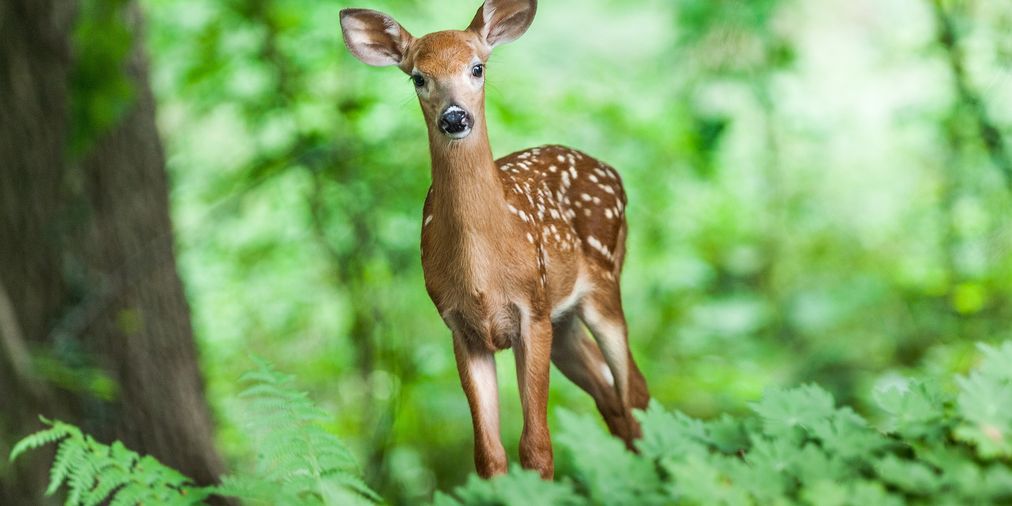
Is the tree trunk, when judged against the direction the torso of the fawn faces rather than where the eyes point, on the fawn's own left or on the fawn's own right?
on the fawn's own right

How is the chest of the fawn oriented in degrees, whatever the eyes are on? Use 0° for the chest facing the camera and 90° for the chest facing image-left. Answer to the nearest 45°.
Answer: approximately 45°
